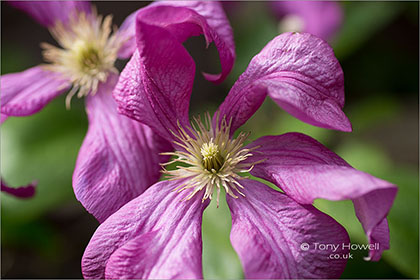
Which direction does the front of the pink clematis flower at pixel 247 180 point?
toward the camera

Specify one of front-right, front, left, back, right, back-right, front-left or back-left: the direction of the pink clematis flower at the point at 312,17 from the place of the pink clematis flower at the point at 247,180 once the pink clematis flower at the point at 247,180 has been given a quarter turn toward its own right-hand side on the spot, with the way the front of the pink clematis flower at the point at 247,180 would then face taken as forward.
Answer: right
